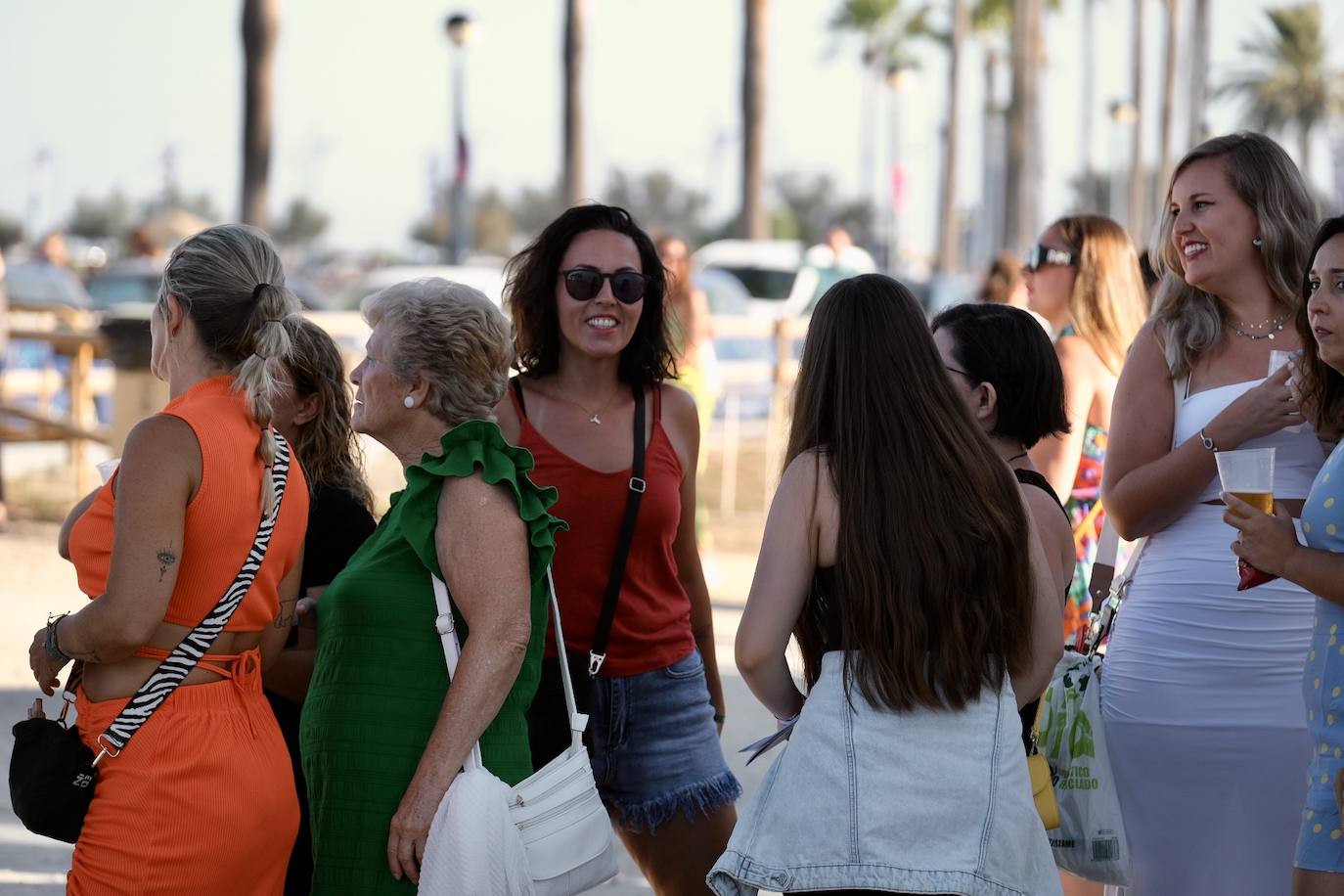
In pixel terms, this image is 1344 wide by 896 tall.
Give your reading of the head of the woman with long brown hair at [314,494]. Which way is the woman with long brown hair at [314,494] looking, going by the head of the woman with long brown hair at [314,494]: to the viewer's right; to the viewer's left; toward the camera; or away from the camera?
to the viewer's left

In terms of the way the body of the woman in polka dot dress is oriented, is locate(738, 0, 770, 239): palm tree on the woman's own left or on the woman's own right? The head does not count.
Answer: on the woman's own right

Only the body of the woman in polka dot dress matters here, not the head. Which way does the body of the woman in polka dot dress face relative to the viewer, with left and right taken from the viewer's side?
facing the viewer and to the left of the viewer

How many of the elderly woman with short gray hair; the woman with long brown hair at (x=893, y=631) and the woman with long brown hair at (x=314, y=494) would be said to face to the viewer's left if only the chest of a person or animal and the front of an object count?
2

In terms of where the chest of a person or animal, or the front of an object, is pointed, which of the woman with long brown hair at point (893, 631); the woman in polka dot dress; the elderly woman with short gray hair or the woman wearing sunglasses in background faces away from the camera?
the woman with long brown hair

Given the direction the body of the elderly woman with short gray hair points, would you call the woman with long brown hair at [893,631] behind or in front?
behind

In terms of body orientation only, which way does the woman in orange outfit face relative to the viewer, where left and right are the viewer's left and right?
facing away from the viewer and to the left of the viewer

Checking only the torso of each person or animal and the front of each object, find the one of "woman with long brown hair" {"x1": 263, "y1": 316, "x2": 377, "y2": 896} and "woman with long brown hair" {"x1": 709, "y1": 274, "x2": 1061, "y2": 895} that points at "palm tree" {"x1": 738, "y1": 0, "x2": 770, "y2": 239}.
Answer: "woman with long brown hair" {"x1": 709, "y1": 274, "x2": 1061, "y2": 895}

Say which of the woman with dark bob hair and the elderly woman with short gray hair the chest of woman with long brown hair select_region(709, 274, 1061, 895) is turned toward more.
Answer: the woman with dark bob hair

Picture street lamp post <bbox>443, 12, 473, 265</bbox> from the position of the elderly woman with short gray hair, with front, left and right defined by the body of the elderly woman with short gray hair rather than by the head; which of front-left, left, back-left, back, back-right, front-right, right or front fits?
right

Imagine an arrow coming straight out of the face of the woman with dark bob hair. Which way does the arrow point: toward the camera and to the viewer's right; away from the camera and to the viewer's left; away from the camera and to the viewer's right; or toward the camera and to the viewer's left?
away from the camera and to the viewer's left

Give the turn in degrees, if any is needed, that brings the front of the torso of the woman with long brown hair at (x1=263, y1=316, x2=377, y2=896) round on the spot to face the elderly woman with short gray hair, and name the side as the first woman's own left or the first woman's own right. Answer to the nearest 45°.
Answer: approximately 90° to the first woman's own left

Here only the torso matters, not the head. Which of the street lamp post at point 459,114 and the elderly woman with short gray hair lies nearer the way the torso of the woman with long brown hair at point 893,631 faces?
the street lamp post
